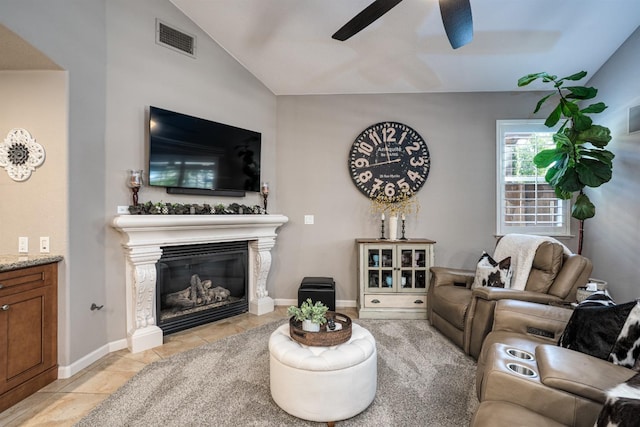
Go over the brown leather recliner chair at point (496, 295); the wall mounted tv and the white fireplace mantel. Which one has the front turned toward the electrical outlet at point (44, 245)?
the brown leather recliner chair

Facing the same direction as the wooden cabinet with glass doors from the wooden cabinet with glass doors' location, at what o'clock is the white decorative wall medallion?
The white decorative wall medallion is roughly at 2 o'clock from the wooden cabinet with glass doors.

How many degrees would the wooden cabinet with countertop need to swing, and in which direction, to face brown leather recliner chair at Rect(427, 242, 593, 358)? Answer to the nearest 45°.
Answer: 0° — it already faces it

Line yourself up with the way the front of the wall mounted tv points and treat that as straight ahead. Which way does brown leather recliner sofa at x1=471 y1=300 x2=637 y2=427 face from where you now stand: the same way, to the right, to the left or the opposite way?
the opposite way

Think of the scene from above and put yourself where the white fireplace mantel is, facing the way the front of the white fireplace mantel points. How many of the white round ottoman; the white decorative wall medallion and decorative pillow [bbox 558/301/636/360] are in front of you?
2

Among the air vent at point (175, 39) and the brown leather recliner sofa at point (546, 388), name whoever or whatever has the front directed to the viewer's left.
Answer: the brown leather recliner sofa

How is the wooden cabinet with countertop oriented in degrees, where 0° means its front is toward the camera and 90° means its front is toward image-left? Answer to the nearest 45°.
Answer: approximately 315°

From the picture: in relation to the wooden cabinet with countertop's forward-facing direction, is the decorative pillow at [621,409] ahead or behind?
ahead

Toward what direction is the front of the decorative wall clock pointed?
toward the camera

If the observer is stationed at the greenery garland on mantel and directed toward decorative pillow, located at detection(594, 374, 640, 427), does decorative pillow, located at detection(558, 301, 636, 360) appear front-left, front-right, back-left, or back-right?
front-left

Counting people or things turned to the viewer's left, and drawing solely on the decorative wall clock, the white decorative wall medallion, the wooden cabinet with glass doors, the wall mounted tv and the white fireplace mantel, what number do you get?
0

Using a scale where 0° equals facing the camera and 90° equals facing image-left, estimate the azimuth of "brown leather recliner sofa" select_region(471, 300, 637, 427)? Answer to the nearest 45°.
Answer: approximately 90°

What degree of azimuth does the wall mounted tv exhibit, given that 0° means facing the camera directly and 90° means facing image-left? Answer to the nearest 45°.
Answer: approximately 315°

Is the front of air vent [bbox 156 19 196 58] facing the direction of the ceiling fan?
yes

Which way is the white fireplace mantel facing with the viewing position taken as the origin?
facing the viewer and to the right of the viewer
